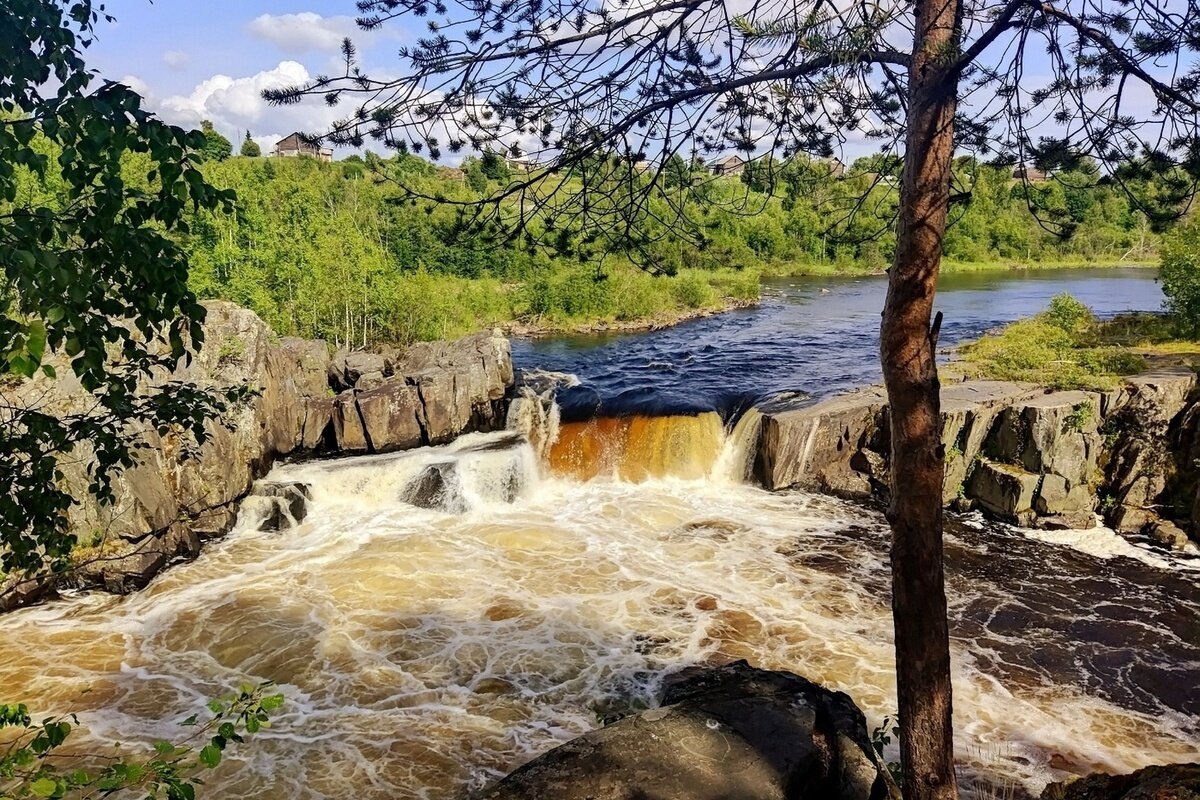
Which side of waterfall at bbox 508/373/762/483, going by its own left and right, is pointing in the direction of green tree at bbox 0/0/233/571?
front

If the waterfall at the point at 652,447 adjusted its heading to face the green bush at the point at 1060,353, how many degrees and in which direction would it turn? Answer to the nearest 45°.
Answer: approximately 90° to its left

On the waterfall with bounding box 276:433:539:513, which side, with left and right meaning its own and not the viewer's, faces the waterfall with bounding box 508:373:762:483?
left

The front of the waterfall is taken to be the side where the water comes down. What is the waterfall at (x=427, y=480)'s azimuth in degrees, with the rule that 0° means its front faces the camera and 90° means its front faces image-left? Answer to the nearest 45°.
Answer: approximately 0°

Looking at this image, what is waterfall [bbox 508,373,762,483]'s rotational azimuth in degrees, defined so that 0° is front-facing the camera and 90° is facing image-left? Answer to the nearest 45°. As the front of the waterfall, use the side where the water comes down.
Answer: approximately 0°

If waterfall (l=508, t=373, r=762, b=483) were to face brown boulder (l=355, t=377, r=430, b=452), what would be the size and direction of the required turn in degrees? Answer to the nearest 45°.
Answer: approximately 90° to its right

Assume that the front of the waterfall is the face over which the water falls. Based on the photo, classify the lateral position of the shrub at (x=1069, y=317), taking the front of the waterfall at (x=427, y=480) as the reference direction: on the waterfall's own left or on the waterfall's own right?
on the waterfall's own left

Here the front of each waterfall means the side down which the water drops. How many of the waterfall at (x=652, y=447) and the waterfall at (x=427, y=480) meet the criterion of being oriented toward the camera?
2

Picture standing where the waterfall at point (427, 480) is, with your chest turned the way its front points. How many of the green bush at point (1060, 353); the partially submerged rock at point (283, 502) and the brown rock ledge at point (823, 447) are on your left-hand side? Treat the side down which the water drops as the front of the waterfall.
2
